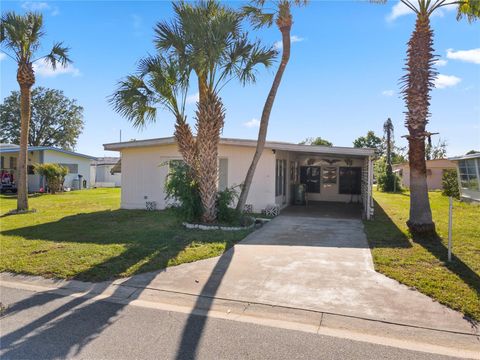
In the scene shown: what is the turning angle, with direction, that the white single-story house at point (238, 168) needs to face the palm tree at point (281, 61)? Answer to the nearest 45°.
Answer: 0° — it already faces it

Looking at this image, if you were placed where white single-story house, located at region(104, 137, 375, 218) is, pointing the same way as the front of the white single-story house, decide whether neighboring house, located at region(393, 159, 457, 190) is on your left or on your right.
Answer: on your left

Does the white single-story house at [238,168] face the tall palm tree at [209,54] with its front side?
yes

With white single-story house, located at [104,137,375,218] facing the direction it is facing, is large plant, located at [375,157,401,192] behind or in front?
behind

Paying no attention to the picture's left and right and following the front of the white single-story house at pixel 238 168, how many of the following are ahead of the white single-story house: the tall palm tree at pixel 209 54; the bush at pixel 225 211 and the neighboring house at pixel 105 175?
2

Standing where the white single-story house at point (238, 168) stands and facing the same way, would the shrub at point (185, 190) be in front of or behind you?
in front

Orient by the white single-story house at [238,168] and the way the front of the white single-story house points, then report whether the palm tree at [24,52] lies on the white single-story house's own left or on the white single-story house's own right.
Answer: on the white single-story house's own right

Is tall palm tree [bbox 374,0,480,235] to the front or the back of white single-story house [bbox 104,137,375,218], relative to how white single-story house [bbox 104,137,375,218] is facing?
to the front

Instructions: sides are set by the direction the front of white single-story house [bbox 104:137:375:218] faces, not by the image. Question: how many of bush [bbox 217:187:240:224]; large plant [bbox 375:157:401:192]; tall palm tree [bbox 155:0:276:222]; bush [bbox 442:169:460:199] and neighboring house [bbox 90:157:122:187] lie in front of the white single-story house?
2

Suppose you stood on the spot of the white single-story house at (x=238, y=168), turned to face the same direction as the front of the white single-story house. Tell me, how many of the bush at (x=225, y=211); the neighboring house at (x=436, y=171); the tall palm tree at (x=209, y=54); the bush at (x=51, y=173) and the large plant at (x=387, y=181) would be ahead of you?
2

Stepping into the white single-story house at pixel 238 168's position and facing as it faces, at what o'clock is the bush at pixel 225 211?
The bush is roughly at 12 o'clock from the white single-story house.

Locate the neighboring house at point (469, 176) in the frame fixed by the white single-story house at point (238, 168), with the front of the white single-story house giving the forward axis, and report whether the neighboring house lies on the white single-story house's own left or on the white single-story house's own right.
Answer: on the white single-story house's own left

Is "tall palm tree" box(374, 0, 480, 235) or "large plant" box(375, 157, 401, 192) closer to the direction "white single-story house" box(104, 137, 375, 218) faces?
the tall palm tree

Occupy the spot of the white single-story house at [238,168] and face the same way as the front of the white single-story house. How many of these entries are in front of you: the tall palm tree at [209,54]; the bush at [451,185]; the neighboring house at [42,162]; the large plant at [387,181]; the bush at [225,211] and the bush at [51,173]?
2

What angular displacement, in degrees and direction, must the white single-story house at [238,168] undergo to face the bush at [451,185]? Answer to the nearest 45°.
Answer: approximately 135° to its left

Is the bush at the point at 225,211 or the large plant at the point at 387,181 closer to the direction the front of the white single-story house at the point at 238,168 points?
the bush

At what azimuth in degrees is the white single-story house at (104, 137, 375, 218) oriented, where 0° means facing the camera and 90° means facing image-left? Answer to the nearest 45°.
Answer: approximately 0°
